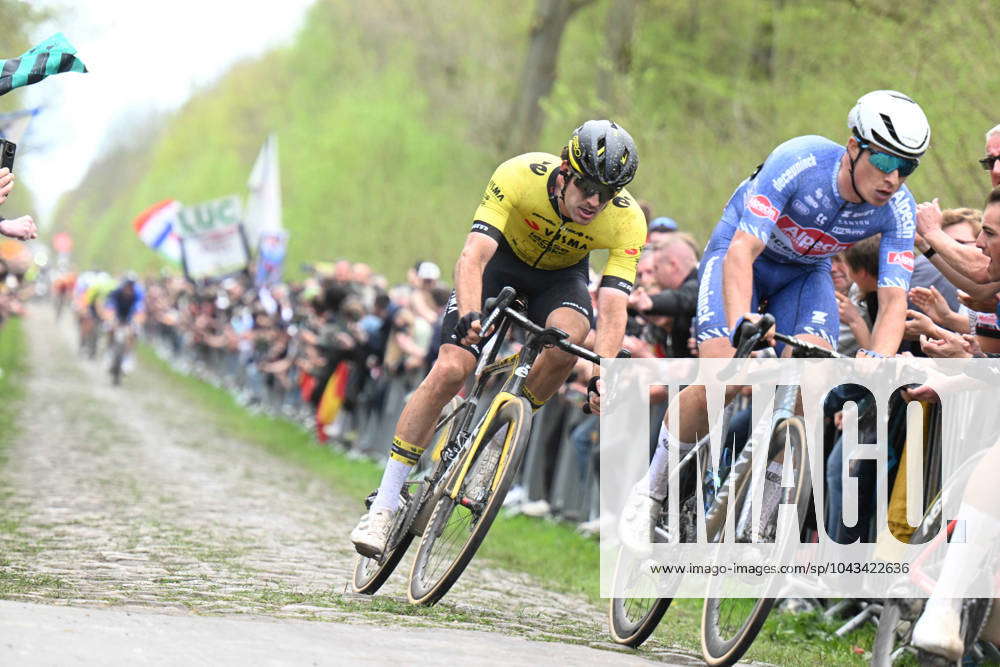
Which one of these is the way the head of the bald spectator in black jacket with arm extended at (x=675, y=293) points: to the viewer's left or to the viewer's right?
to the viewer's left

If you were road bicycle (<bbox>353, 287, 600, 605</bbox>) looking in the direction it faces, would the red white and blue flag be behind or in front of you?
behind

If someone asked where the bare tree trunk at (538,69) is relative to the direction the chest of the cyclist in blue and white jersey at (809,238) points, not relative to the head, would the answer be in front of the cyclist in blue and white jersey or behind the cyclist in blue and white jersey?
behind

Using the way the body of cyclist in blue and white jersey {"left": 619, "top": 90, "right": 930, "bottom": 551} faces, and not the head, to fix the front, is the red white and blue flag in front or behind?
behind

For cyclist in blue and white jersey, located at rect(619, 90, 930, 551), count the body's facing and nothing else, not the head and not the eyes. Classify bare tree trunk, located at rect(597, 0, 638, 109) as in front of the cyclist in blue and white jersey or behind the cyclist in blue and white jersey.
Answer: behind

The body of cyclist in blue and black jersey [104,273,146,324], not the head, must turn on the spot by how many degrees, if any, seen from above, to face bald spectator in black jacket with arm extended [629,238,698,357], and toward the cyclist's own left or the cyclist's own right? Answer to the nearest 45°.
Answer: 0° — they already face them

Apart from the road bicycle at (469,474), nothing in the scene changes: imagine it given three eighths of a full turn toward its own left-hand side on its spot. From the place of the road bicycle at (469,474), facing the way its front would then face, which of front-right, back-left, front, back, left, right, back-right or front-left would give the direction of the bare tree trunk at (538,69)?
front

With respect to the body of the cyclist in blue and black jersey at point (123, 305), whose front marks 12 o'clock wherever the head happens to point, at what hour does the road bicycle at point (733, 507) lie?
The road bicycle is roughly at 12 o'clock from the cyclist in blue and black jersey.

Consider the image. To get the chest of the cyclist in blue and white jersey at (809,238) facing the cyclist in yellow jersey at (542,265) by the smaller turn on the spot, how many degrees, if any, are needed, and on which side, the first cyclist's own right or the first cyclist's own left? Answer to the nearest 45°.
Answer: approximately 135° to the first cyclist's own right
